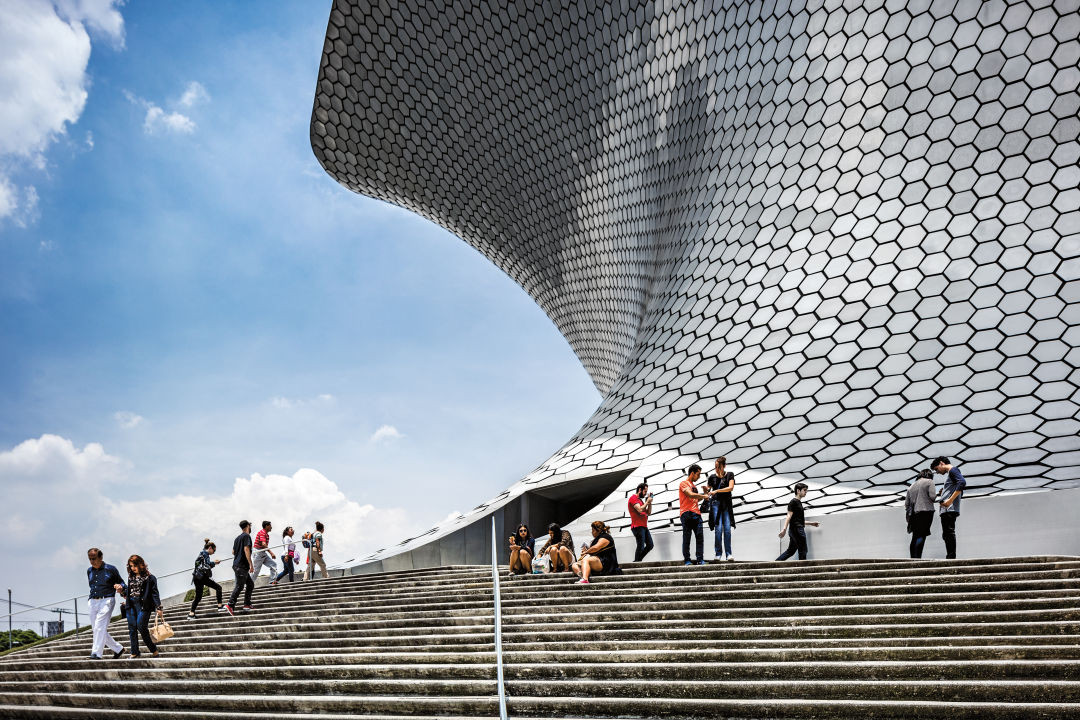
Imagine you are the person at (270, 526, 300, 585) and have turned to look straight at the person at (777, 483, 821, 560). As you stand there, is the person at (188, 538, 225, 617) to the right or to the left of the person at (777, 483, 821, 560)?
right

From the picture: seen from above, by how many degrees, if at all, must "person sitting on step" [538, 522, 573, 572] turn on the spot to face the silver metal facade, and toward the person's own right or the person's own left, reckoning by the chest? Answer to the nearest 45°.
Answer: approximately 180°

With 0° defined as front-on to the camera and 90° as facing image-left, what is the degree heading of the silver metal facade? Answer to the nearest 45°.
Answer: approximately 0°

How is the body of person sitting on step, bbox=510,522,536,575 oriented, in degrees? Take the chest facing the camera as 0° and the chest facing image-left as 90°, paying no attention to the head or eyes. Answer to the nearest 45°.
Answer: approximately 0°

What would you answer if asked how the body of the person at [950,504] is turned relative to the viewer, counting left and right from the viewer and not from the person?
facing to the left of the viewer
